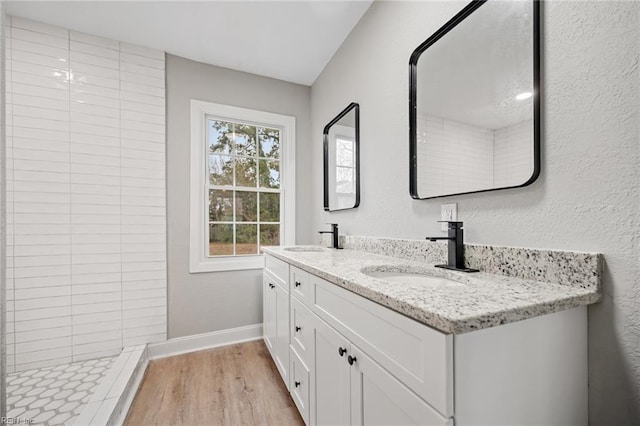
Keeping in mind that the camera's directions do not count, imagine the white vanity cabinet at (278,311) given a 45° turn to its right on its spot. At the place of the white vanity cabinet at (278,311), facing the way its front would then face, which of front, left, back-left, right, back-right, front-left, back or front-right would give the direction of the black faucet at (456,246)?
back

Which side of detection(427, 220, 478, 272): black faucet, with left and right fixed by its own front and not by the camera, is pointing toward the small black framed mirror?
right

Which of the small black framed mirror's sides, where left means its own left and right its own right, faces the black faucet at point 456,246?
left

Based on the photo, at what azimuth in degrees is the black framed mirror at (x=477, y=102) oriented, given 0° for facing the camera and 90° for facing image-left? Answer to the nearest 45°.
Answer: approximately 45°

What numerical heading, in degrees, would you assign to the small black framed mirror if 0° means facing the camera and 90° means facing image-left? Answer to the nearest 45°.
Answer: approximately 45°

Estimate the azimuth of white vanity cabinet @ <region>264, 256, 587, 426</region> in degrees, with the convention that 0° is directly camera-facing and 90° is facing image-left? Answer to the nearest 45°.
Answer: approximately 45°

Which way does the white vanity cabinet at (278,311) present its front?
to the viewer's left
